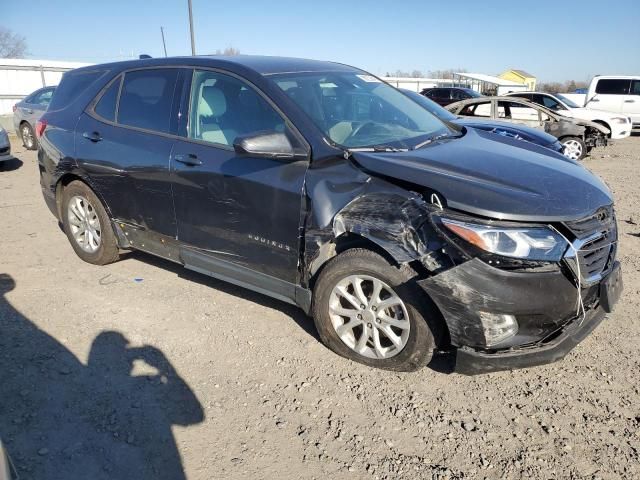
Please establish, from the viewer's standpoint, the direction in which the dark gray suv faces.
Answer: facing the viewer and to the right of the viewer

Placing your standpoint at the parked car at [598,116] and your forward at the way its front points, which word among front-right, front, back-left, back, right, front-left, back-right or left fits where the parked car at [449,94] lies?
back

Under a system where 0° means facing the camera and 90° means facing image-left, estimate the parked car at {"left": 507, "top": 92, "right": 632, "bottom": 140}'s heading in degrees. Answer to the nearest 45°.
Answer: approximately 315°

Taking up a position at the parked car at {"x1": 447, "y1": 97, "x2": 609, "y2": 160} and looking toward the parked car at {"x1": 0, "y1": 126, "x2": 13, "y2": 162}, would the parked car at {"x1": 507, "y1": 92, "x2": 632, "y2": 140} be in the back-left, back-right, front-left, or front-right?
back-right

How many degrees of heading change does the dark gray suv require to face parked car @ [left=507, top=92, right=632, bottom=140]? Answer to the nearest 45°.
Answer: approximately 90° to its left
